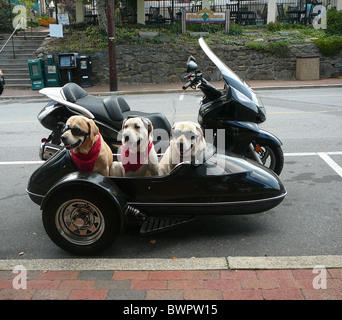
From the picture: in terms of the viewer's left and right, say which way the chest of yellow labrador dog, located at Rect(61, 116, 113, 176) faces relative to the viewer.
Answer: facing the viewer and to the left of the viewer

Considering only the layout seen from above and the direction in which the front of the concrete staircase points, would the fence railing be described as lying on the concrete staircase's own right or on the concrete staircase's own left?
on the concrete staircase's own left

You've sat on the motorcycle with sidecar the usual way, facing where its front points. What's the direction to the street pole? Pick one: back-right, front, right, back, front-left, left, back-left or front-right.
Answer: left

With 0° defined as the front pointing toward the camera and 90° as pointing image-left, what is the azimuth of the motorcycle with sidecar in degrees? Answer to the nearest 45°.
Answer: approximately 270°

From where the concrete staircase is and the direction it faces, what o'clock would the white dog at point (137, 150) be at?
The white dog is roughly at 12 o'clock from the concrete staircase.

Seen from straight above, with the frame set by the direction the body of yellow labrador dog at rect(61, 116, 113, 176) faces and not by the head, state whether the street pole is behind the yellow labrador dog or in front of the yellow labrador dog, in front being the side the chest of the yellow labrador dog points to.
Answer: behind

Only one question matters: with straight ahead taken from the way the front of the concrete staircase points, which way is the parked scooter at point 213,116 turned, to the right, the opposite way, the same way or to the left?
to the left

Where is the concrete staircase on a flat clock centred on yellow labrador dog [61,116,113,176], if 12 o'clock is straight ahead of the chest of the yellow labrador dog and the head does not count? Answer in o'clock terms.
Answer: The concrete staircase is roughly at 4 o'clock from the yellow labrador dog.

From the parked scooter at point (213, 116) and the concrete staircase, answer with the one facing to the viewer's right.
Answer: the parked scooter

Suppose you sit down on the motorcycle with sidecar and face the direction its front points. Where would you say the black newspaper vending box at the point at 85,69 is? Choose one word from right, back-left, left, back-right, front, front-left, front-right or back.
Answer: left

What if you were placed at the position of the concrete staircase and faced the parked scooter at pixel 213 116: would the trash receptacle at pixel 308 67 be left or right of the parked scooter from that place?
left

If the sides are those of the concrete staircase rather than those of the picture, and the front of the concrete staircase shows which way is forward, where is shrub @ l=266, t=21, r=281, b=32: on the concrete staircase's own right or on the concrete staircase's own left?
on the concrete staircase's own left

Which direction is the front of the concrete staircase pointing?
toward the camera
